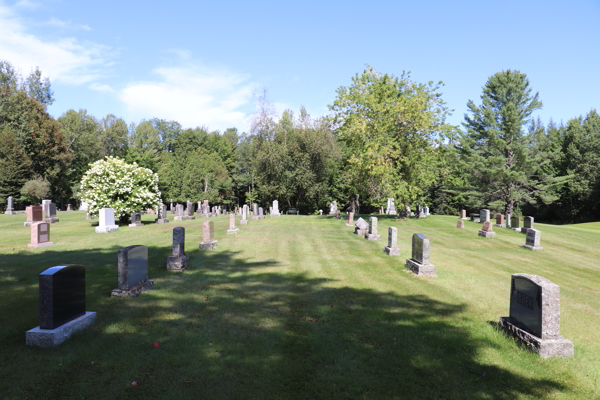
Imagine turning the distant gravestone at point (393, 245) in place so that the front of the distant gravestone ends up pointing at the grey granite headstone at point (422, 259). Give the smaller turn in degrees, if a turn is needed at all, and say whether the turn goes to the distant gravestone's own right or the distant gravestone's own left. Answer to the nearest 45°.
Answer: approximately 45° to the distant gravestone's own left

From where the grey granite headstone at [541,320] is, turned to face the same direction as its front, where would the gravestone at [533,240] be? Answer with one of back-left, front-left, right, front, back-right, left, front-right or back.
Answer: back-right

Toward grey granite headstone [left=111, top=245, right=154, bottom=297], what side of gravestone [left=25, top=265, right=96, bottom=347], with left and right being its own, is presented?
left

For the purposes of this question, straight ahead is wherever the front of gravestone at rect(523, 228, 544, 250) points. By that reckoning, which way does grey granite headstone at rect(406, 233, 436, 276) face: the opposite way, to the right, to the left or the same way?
the same way

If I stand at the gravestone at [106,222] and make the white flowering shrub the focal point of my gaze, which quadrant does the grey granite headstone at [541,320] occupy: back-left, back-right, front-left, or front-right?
back-right

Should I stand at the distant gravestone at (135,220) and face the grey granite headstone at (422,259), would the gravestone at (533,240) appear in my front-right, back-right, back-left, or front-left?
front-left

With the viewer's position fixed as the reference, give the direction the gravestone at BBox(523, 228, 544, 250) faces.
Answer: facing the viewer and to the left of the viewer

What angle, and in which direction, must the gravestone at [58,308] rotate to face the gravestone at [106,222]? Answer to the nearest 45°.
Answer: approximately 135° to its left

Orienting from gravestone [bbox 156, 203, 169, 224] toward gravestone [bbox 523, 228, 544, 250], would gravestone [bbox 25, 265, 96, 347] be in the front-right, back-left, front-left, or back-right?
front-right

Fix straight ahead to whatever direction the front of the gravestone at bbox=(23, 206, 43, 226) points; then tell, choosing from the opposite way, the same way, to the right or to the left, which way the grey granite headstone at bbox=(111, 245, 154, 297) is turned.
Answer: the same way

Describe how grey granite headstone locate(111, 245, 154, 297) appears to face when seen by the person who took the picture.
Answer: facing the viewer and to the right of the viewer
